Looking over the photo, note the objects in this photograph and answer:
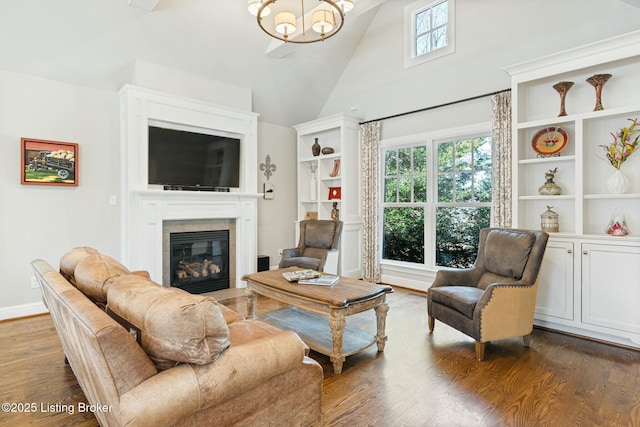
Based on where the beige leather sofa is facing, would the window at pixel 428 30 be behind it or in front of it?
in front

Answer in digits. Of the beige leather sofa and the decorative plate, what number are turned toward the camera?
1

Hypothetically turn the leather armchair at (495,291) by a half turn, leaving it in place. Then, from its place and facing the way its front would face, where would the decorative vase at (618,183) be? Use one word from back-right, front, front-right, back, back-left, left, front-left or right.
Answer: front

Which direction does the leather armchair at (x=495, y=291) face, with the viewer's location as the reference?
facing the viewer and to the left of the viewer

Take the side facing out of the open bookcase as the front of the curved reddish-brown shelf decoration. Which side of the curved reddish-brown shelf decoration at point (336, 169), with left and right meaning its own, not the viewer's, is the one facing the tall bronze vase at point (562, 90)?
left

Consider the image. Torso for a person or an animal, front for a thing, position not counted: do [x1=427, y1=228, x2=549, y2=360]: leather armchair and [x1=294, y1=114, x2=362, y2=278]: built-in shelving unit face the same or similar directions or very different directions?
same or similar directions

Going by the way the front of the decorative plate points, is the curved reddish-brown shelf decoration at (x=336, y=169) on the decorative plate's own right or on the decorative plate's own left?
on the decorative plate's own right

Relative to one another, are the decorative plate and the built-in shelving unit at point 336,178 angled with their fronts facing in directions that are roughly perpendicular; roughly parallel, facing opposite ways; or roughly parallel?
roughly parallel

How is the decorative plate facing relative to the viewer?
toward the camera

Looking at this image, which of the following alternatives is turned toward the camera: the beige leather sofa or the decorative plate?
the decorative plate

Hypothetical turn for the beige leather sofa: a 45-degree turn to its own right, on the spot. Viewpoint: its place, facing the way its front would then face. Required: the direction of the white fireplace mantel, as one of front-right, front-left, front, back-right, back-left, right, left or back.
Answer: left

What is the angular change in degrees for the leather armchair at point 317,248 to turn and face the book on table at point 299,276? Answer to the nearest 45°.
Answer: approximately 45° to its left
